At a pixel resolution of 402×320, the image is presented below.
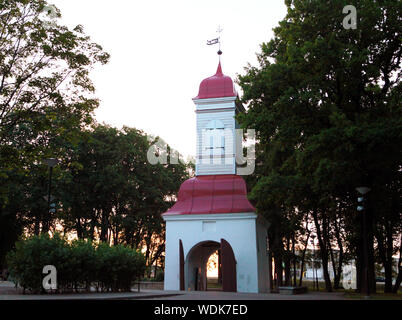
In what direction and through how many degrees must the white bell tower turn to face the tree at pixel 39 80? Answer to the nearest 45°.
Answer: approximately 45° to its right

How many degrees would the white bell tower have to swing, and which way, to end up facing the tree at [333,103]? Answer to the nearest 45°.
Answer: approximately 45° to its left

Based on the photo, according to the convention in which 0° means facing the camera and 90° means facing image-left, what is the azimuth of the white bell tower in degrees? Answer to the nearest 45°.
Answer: approximately 0°
